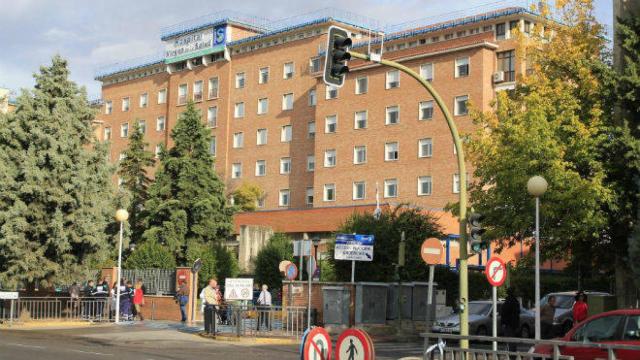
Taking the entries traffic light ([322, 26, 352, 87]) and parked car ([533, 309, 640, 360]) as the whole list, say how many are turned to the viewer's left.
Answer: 1

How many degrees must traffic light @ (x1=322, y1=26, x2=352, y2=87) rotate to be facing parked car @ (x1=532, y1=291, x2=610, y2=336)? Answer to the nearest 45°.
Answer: approximately 90° to its left

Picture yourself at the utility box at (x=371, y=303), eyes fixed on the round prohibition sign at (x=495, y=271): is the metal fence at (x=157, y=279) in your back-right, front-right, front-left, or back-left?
back-right

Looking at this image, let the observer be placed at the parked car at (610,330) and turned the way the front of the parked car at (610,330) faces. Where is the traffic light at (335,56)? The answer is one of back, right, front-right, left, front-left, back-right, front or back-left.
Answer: front

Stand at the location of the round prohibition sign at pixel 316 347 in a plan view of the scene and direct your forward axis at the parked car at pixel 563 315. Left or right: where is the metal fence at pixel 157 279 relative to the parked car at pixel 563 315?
left

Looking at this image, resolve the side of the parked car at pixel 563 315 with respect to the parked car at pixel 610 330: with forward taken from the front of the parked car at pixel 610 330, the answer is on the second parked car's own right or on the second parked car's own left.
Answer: on the second parked car's own right

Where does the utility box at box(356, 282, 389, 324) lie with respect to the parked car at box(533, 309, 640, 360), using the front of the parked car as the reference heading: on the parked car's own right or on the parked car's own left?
on the parked car's own right

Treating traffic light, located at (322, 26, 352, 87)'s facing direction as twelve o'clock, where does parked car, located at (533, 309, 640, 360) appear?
The parked car is roughly at 11 o'clock from the traffic light.

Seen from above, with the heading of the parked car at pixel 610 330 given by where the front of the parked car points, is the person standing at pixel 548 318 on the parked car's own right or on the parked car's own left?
on the parked car's own right

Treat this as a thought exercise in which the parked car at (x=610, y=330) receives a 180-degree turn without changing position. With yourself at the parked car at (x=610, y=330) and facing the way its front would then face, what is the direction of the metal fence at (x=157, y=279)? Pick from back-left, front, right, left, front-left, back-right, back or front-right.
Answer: back-left

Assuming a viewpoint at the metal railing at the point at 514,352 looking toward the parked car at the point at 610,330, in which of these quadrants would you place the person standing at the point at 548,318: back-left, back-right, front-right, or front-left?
front-left

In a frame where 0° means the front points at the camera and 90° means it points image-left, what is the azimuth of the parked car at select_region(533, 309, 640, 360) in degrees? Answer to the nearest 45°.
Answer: approximately 90°

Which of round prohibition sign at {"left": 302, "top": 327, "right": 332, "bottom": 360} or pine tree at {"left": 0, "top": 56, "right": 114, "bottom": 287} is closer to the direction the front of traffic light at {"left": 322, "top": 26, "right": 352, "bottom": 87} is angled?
the round prohibition sign

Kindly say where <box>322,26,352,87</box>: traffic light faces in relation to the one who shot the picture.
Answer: facing the viewer and to the right of the viewer

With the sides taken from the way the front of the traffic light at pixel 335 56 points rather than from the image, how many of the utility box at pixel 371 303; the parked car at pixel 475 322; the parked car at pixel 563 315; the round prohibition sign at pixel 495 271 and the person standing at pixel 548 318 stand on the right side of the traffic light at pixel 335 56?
0

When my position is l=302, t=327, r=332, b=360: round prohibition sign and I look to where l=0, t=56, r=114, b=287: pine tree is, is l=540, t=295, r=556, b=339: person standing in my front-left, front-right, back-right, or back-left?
front-right
